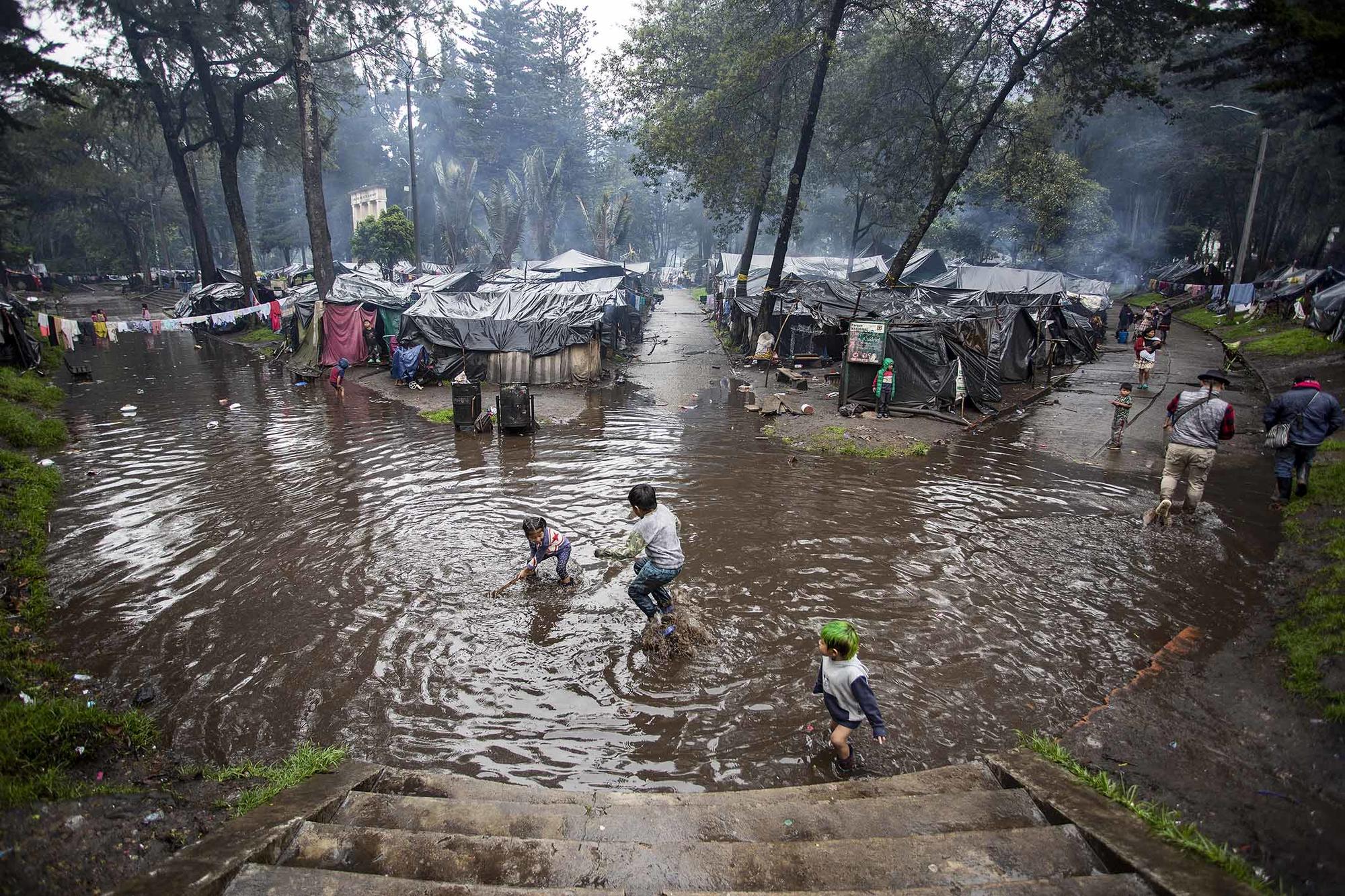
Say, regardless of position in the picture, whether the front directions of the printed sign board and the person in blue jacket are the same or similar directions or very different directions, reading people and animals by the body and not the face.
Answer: very different directions

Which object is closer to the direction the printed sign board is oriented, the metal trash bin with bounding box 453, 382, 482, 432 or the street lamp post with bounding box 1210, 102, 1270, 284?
the metal trash bin

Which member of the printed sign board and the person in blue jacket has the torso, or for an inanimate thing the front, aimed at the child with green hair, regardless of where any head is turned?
the printed sign board

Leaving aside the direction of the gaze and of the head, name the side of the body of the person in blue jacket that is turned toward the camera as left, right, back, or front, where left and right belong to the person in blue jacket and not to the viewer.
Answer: back

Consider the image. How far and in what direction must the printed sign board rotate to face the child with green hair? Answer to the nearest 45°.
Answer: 0° — it already faces them

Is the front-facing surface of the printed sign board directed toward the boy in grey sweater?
yes

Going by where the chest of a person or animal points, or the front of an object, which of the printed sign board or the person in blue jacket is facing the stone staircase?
the printed sign board

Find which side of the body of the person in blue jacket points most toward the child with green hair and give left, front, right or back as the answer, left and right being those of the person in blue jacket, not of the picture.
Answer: back

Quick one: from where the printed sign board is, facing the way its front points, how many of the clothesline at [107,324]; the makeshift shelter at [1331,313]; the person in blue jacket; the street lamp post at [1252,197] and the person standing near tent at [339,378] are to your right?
2

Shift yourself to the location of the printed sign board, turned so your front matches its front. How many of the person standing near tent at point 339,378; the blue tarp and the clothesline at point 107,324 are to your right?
3
